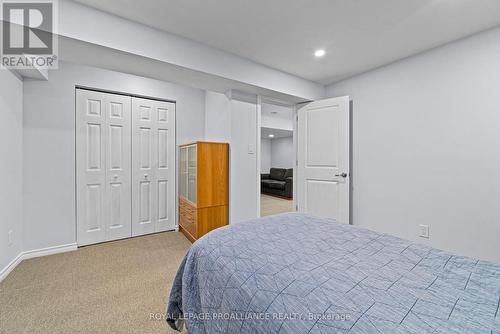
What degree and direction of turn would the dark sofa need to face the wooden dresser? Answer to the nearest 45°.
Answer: approximately 45° to its left

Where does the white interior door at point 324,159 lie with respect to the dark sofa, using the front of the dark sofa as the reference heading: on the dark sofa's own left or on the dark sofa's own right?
on the dark sofa's own left

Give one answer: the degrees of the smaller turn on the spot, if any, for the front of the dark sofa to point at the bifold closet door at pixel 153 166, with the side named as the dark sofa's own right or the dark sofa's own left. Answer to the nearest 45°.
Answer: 0° — it already faces it

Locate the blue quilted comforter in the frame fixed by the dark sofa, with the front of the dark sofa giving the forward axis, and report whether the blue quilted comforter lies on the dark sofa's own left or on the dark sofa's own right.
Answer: on the dark sofa's own left

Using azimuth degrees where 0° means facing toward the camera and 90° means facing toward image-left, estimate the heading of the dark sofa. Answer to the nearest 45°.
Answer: approximately 45°
